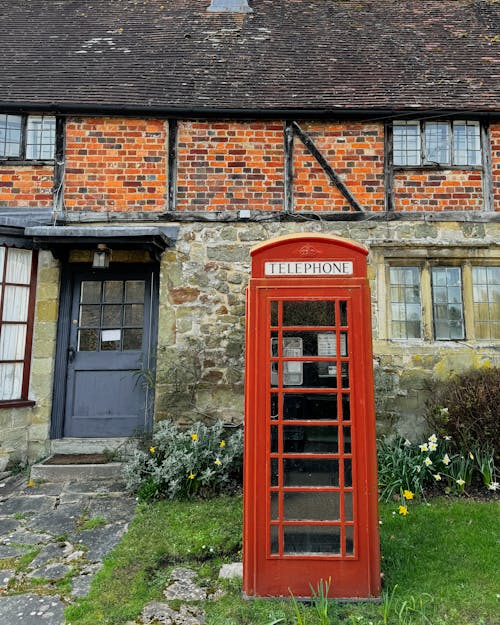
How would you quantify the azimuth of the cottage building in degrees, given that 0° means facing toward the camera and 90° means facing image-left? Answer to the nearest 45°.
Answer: approximately 0°

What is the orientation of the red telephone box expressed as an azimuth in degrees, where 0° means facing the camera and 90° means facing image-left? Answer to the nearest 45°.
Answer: approximately 0°

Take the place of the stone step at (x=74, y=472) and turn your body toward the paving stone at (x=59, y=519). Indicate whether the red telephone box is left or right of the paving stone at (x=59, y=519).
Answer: left
